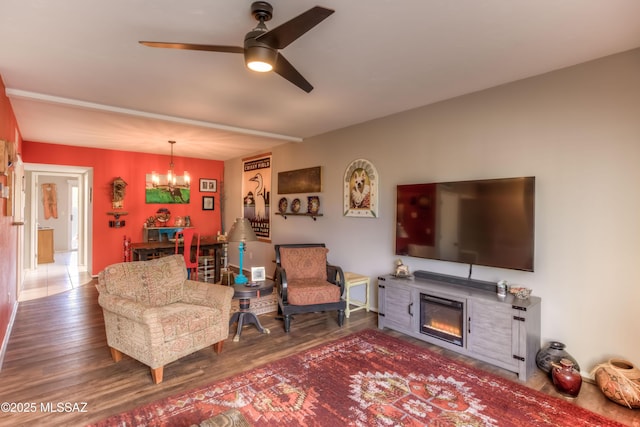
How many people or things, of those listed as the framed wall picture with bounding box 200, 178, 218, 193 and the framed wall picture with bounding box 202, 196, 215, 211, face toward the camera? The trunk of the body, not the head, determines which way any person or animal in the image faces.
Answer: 2

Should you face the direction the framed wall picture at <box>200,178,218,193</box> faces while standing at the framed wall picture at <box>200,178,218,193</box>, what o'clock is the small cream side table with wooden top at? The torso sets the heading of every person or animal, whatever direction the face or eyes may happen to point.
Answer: The small cream side table with wooden top is roughly at 11 o'clock from the framed wall picture.

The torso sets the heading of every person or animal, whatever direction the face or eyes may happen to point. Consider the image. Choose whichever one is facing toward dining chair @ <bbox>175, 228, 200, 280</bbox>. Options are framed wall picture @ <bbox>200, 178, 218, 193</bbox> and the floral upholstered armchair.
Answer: the framed wall picture

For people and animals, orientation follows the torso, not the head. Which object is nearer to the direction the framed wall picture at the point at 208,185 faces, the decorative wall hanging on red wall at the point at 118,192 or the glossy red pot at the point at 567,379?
the glossy red pot

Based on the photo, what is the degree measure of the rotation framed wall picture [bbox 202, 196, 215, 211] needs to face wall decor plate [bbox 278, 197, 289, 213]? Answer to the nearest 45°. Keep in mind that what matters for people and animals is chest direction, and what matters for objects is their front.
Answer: approximately 45° to its left

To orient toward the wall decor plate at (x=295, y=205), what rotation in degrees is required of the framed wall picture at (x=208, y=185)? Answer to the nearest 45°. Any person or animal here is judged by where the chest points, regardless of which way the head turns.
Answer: approximately 45° to its left

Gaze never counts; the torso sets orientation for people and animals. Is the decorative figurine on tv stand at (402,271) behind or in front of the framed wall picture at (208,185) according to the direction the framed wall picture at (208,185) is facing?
in front

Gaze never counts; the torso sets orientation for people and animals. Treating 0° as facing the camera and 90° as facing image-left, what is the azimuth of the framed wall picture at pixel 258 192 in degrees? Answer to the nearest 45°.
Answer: approximately 45°

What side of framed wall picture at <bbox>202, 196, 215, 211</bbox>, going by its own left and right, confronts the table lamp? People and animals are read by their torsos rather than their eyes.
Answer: front

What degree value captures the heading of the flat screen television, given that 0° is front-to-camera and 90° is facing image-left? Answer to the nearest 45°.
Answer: approximately 45°

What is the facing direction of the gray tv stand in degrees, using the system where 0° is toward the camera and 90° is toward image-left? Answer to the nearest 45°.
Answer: approximately 45°

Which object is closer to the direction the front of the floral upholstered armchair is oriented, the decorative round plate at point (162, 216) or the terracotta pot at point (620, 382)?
the terracotta pot

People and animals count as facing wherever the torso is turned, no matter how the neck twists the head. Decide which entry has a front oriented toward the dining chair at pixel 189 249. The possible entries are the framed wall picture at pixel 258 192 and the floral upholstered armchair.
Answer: the framed wall picture

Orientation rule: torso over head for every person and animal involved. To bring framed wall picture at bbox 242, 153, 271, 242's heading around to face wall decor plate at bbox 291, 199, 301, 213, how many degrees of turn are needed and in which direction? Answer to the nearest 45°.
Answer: approximately 90° to its left

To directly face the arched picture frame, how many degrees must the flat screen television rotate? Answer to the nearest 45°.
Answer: approximately 90° to its right
